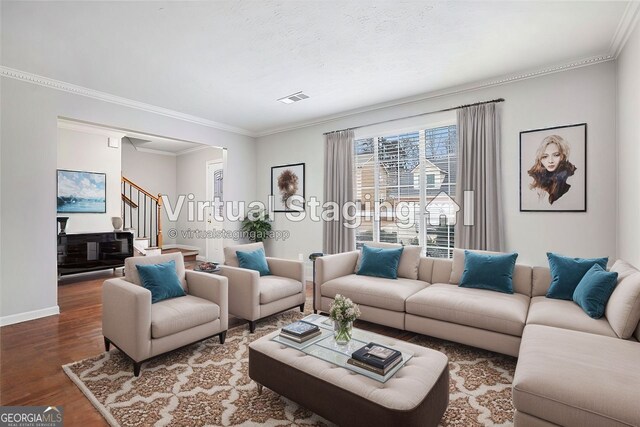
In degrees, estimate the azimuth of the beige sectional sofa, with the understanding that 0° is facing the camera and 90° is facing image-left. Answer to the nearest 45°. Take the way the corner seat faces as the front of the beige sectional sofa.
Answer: approximately 45°

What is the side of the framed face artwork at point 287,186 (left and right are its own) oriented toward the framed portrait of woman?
left

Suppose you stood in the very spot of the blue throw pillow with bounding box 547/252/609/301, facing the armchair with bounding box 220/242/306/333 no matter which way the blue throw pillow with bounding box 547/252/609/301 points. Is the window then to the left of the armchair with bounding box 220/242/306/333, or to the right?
right

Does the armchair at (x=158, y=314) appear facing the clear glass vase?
yes

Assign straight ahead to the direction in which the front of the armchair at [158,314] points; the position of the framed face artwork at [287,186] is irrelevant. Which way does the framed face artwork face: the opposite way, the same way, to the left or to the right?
to the right

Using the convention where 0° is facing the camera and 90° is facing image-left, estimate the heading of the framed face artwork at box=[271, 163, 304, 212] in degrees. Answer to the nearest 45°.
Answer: approximately 45°

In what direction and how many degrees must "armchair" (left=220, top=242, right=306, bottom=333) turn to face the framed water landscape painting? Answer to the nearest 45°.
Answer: approximately 180°

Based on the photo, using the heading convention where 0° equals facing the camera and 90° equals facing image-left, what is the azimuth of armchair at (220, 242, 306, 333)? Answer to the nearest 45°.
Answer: approximately 315°

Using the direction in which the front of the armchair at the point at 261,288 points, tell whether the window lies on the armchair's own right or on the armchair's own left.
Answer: on the armchair's own left

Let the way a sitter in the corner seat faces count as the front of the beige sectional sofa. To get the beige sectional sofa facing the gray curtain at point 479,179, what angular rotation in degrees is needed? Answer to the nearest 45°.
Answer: approximately 135° to its right

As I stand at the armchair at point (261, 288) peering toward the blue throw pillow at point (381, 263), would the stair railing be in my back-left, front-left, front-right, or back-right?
back-left
